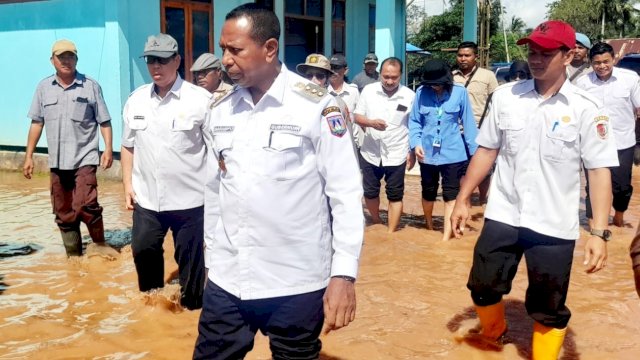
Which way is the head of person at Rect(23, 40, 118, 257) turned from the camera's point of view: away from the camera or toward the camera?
toward the camera

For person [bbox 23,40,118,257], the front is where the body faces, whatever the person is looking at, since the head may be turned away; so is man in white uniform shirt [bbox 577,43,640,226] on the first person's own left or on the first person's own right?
on the first person's own left

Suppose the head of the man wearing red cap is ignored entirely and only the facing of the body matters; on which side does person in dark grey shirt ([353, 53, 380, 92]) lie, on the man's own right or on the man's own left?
on the man's own right

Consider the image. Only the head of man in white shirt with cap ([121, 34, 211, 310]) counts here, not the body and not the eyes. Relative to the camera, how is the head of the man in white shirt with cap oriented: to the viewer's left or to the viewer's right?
to the viewer's left

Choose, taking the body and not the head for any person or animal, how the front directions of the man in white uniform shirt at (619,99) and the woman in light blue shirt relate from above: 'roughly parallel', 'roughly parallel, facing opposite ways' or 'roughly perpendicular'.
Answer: roughly parallel

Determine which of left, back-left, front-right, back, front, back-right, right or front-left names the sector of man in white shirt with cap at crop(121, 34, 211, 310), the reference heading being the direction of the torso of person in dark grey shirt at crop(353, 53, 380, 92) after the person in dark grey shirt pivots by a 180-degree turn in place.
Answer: back

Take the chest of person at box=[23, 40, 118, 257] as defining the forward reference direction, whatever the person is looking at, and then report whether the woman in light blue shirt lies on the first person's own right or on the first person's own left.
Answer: on the first person's own left

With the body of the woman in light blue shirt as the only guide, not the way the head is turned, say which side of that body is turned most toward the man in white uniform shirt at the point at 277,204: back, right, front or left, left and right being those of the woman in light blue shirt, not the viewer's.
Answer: front

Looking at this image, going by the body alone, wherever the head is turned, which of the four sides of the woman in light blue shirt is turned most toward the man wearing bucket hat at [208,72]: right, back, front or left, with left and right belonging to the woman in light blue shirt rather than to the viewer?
right

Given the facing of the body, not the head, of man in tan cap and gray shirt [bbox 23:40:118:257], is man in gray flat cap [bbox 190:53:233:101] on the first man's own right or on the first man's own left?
on the first man's own left

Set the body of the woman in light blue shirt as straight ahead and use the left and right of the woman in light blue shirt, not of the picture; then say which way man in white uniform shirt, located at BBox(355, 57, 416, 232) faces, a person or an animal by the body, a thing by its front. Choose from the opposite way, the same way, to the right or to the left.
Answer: the same way

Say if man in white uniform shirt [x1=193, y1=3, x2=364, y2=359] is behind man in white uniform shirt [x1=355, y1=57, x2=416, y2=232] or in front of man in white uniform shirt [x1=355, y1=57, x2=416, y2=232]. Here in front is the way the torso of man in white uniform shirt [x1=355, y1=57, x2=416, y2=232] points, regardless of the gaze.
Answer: in front

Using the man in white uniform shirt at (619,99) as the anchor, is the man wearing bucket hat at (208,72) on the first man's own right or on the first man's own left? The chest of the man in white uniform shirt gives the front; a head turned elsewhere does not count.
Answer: on the first man's own right

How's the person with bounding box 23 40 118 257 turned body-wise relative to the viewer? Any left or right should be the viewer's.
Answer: facing the viewer

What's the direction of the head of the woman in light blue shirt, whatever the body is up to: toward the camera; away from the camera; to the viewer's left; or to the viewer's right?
toward the camera

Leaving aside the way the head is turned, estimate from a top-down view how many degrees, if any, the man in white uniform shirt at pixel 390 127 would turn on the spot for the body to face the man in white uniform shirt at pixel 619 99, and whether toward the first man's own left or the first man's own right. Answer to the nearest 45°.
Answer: approximately 90° to the first man's own left

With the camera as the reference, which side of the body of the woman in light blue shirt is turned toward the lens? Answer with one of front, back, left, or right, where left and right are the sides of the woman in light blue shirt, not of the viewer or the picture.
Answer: front

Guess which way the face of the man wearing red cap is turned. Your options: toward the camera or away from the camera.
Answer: toward the camera
